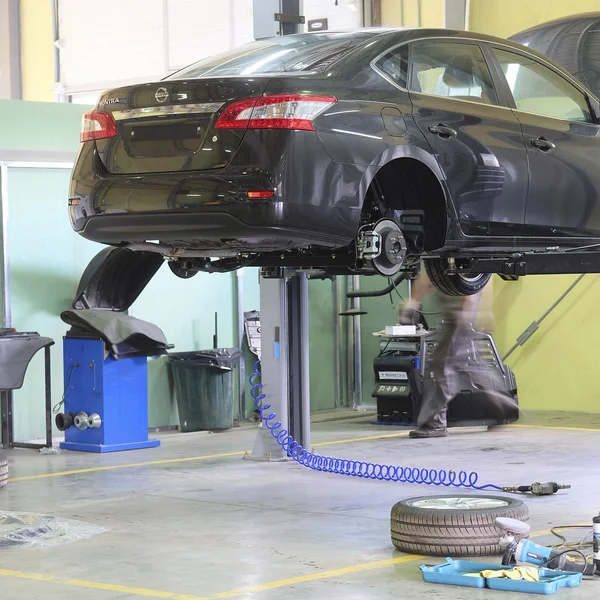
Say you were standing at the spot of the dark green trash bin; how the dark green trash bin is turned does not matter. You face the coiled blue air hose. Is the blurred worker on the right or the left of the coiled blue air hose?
left

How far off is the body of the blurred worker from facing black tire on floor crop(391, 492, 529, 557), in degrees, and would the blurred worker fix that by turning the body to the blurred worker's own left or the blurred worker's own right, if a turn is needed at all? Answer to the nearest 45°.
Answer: approximately 90° to the blurred worker's own left

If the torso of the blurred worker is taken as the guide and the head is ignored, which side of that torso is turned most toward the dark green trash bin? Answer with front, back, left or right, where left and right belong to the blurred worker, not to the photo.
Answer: front

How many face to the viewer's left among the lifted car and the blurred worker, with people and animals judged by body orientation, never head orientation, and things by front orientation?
1

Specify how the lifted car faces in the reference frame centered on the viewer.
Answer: facing away from the viewer and to the right of the viewer

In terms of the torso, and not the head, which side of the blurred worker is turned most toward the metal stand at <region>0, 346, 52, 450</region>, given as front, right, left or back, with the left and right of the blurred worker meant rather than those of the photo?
front

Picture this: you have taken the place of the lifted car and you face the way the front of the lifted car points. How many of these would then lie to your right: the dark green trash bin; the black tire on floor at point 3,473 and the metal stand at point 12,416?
0

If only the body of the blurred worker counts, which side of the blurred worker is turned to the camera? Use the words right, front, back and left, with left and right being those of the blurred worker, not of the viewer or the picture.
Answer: left
